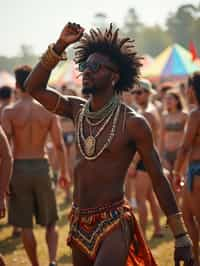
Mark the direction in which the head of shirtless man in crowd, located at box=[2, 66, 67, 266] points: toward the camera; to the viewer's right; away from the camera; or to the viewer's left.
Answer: away from the camera

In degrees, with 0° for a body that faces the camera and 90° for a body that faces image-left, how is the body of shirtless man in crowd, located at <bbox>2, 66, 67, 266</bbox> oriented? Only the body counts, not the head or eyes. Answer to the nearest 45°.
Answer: approximately 180°
